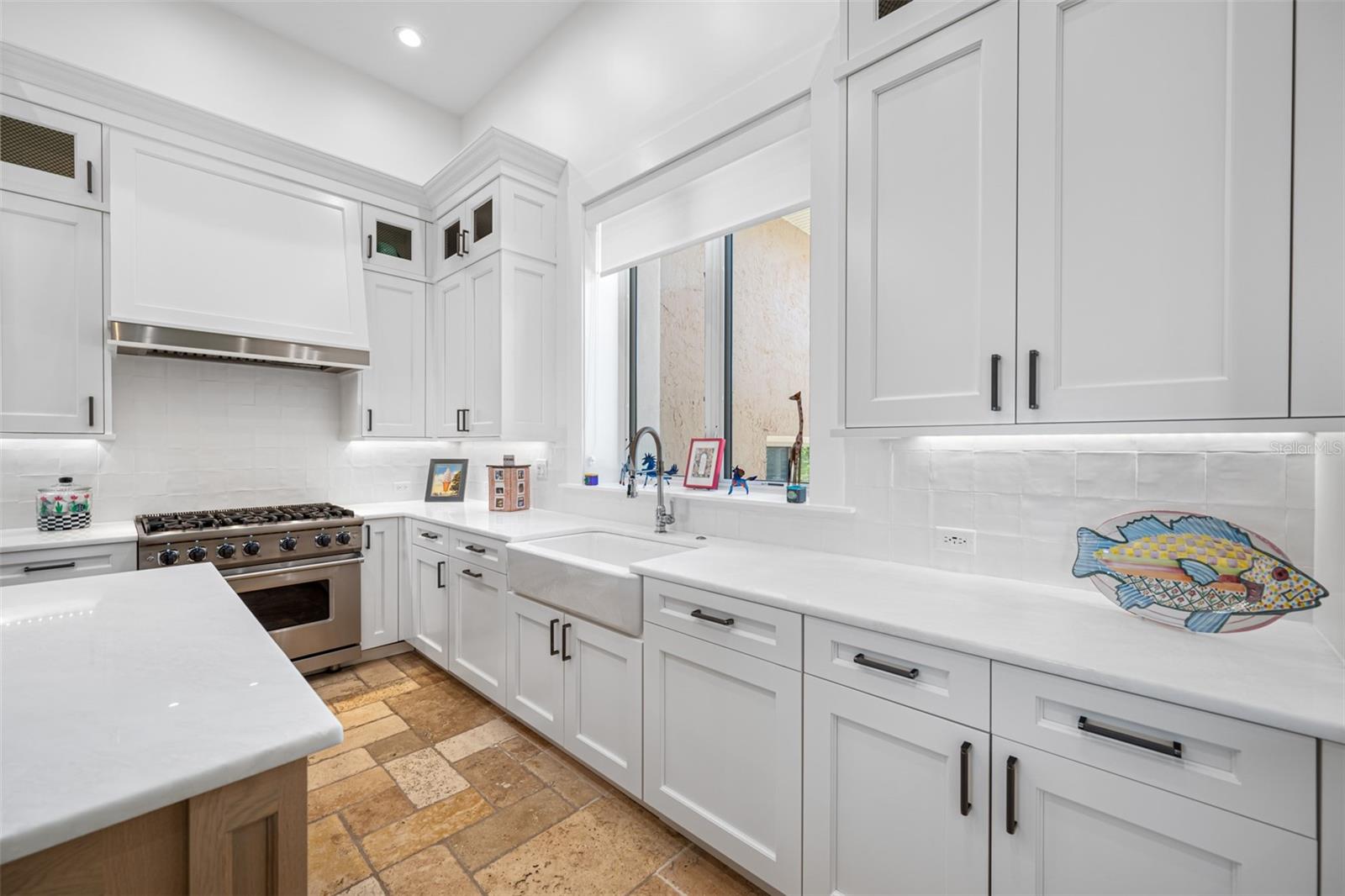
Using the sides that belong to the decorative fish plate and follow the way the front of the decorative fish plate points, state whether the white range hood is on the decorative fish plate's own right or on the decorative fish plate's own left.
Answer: on the decorative fish plate's own right

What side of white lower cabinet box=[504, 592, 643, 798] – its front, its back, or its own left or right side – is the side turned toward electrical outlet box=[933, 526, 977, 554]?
left

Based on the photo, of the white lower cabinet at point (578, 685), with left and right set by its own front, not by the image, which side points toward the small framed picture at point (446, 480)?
right

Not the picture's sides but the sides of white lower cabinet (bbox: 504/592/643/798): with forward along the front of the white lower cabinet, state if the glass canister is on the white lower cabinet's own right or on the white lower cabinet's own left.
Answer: on the white lower cabinet's own right

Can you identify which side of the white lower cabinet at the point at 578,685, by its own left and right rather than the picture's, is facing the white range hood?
right

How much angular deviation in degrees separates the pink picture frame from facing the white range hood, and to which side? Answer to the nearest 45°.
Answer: approximately 45° to its right
